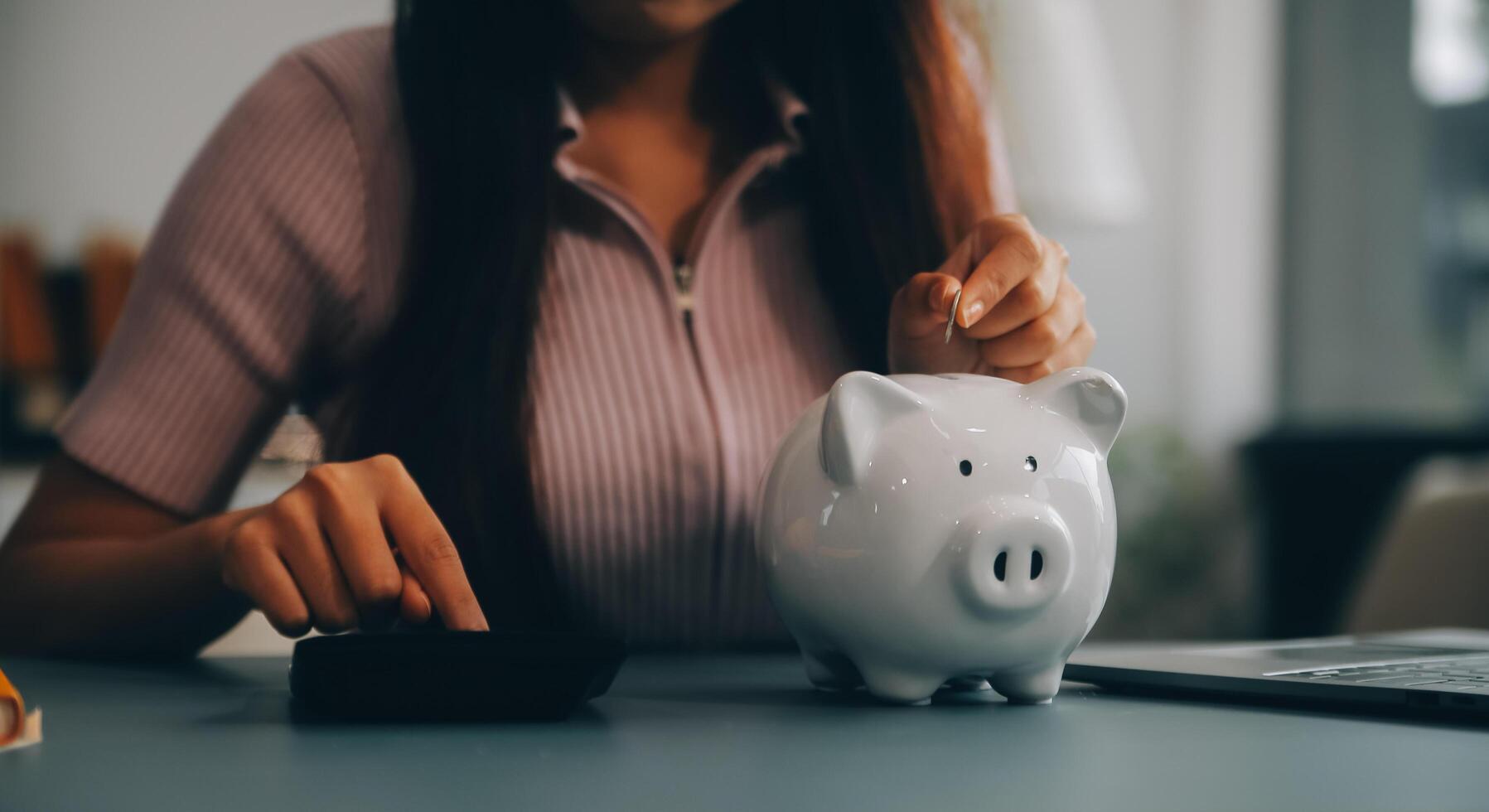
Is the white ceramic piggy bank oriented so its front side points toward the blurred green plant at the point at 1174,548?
no

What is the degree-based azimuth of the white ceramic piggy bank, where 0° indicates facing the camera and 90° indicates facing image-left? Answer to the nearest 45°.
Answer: approximately 315°

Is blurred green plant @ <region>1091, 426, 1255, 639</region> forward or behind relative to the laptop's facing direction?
forward

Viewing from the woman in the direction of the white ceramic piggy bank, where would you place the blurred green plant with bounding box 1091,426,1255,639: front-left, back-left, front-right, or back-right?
back-left

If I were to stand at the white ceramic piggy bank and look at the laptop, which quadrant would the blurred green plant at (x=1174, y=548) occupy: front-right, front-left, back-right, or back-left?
front-left
